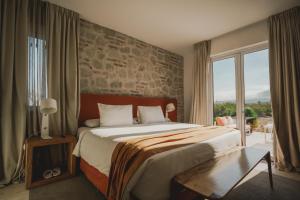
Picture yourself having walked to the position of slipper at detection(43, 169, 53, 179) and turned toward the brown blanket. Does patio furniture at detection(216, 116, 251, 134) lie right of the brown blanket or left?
left

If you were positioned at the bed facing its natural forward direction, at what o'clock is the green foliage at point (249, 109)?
The green foliage is roughly at 9 o'clock from the bed.

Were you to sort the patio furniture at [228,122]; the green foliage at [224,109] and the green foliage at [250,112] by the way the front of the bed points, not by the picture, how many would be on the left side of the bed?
3

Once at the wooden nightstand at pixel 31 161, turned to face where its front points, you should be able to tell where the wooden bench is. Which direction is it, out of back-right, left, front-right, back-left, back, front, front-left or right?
front

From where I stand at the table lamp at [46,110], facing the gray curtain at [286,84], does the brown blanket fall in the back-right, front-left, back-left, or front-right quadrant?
front-right

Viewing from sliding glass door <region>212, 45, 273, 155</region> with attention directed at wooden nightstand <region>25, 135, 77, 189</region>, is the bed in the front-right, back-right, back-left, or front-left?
front-left

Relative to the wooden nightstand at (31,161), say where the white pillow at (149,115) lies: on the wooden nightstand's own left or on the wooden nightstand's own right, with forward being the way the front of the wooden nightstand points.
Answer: on the wooden nightstand's own left

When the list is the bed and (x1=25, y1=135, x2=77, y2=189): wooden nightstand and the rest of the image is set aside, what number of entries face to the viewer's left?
0

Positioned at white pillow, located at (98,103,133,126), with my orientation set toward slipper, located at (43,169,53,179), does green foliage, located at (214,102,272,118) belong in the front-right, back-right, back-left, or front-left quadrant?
back-left

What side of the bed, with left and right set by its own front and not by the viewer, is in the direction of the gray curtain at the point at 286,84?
left

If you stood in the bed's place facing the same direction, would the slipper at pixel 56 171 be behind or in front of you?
behind

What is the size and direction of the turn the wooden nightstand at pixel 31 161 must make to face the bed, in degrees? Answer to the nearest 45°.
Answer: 0° — it already faces it

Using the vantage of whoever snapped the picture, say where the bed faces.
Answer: facing the viewer and to the right of the viewer
